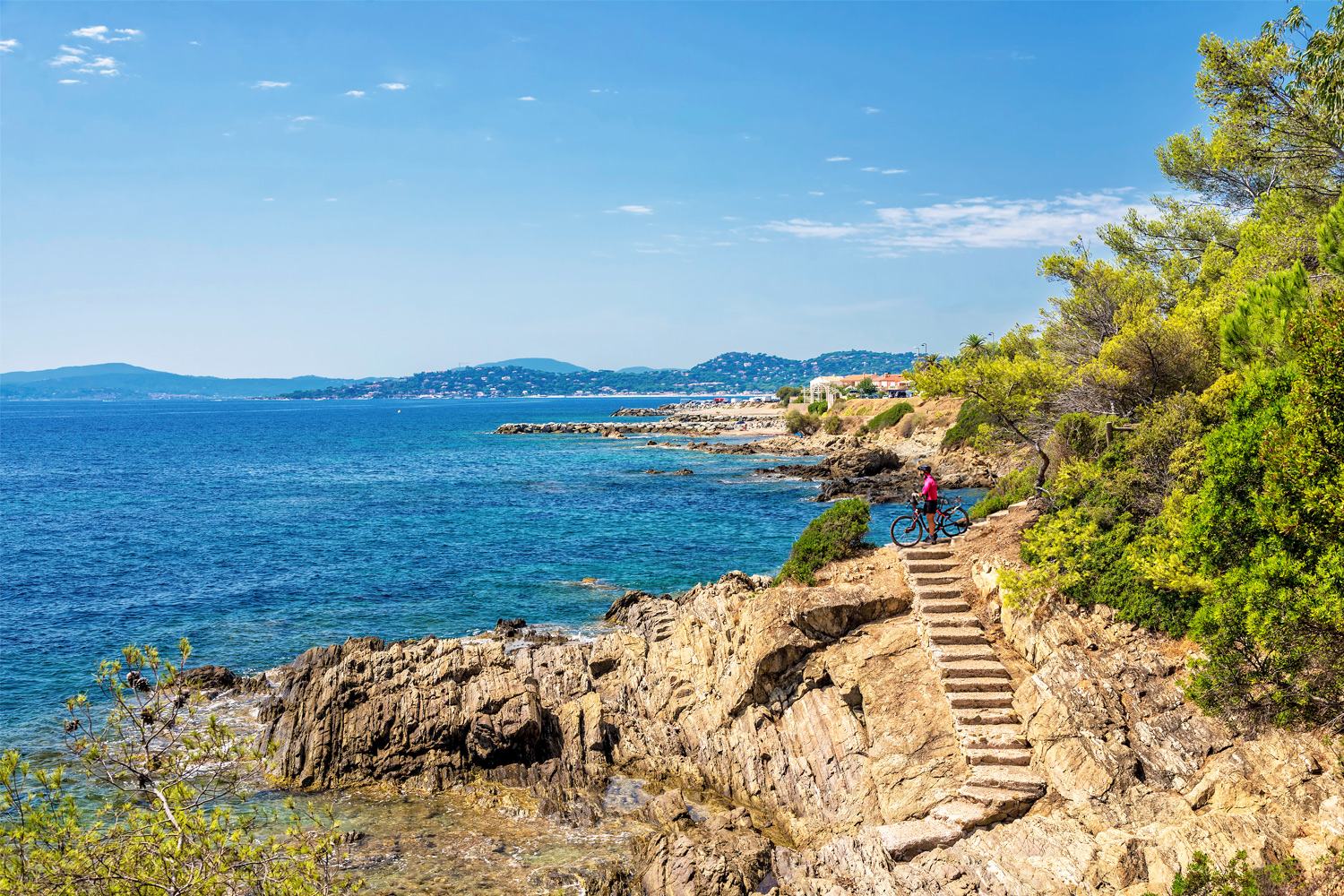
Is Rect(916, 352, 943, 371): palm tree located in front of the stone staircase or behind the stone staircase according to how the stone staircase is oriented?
behind

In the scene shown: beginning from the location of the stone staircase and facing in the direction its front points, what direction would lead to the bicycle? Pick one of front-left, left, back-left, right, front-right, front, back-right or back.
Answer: back

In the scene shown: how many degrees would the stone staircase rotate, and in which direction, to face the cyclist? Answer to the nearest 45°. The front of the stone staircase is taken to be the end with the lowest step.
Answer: approximately 180°

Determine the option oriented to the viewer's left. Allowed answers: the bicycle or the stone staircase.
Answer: the bicycle

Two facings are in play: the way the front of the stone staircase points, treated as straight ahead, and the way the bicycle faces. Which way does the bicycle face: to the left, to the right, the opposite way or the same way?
to the right

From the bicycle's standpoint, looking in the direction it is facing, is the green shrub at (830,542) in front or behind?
in front

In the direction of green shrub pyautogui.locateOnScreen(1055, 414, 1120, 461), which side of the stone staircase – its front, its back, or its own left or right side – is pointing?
back

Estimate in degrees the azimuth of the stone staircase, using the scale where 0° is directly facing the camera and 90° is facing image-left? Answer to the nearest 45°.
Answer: approximately 0°

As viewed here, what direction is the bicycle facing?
to the viewer's left

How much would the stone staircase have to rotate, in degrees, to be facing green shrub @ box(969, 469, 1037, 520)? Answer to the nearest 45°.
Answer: approximately 180°
